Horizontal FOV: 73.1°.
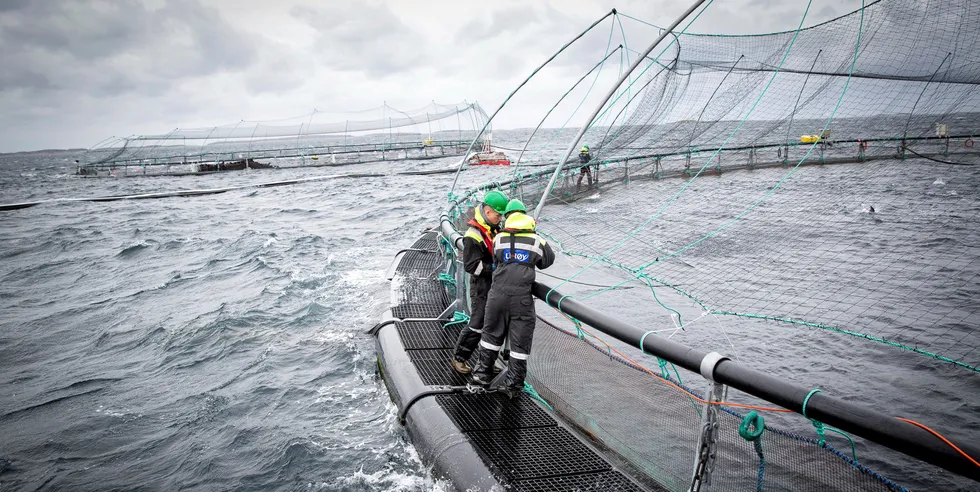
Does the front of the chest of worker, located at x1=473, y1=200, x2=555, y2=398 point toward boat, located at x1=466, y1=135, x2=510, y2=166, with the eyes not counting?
yes

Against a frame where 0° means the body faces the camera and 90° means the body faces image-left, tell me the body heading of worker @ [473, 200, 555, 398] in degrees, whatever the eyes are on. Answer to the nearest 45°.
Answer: approximately 180°

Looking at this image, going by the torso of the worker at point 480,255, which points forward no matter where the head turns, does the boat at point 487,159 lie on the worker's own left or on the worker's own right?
on the worker's own left

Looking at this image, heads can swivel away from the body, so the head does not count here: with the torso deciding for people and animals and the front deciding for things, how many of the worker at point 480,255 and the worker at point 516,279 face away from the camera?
1

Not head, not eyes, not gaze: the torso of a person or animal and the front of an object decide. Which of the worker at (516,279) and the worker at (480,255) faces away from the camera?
the worker at (516,279)

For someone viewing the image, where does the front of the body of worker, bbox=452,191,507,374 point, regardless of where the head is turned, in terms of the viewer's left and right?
facing to the right of the viewer
